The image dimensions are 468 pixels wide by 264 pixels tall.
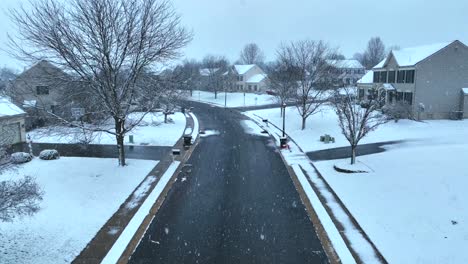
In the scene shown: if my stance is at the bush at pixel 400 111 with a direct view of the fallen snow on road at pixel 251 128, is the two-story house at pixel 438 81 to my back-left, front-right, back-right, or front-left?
back-right

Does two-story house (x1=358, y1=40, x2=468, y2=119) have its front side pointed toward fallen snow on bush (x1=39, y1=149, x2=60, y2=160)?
yes

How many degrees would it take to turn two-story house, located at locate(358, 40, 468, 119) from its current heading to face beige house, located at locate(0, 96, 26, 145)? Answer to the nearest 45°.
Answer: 0° — it already faces it

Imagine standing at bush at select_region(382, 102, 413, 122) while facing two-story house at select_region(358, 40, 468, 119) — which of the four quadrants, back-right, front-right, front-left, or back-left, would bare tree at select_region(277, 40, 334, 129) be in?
back-left

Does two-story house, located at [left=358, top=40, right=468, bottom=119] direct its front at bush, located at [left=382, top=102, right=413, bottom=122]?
yes

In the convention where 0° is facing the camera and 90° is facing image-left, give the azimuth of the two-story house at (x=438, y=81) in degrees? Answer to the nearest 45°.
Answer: approximately 45°

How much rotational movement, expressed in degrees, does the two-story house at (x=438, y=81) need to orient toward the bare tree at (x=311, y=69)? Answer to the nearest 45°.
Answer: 0° — it already faces it
